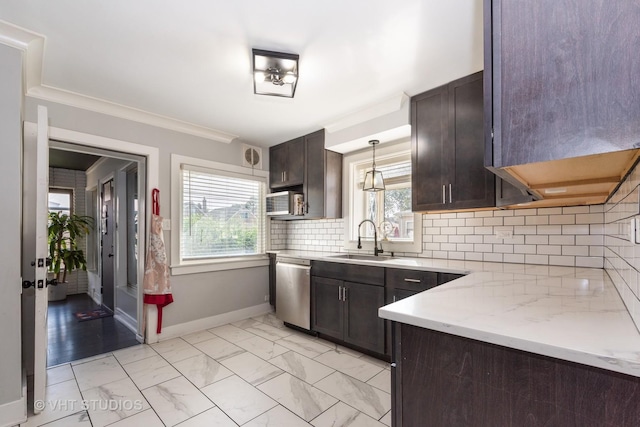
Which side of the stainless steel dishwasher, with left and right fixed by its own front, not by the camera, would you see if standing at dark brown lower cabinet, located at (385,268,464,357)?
left

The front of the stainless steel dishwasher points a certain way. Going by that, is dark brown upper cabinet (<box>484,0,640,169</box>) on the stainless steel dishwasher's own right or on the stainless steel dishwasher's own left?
on the stainless steel dishwasher's own left

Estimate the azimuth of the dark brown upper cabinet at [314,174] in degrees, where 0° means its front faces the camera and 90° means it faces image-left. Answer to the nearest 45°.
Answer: approximately 45°

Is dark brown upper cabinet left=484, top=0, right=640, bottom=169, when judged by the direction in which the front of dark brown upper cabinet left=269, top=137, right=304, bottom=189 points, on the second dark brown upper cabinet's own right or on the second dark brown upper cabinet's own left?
on the second dark brown upper cabinet's own left

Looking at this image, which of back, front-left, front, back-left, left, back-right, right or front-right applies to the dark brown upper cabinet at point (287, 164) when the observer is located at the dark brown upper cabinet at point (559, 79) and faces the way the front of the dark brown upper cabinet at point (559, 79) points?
front-right

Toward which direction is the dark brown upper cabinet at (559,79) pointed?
to the viewer's left

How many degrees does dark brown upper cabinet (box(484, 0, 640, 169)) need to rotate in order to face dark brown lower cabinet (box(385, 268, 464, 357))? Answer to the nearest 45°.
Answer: approximately 45° to its right

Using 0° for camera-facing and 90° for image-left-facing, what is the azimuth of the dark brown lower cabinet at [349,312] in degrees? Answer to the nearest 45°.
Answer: approximately 45°
